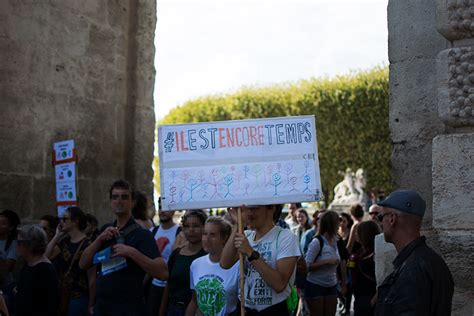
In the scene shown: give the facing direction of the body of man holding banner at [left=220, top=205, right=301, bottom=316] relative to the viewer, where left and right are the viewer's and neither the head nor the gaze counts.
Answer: facing the viewer and to the left of the viewer

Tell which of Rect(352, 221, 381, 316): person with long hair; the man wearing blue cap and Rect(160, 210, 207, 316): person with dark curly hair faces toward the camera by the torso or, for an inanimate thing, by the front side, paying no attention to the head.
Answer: Rect(160, 210, 207, 316): person with dark curly hair

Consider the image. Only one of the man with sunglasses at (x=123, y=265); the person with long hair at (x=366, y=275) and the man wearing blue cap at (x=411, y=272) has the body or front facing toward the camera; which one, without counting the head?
the man with sunglasses

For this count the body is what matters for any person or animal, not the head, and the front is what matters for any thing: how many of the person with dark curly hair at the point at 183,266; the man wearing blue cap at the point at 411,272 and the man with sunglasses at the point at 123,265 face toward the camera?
2

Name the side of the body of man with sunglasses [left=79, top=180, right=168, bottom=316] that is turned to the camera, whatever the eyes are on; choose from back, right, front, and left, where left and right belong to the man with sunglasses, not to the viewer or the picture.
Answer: front

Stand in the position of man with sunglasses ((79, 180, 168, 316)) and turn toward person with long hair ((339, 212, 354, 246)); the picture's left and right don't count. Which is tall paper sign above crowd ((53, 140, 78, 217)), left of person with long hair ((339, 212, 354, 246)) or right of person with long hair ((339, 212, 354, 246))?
left

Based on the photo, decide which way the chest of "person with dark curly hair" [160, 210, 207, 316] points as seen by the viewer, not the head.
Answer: toward the camera

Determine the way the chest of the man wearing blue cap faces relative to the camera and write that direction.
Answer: to the viewer's left

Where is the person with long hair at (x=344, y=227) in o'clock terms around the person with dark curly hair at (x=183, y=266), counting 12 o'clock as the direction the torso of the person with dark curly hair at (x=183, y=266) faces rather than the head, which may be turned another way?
the person with long hair at (x=344, y=227) is roughly at 7 o'clock from the person with dark curly hair at (x=183, y=266).

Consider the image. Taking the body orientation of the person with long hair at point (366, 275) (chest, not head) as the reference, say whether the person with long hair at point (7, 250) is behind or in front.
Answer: in front
